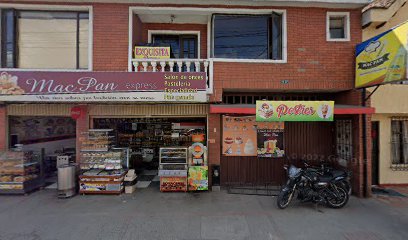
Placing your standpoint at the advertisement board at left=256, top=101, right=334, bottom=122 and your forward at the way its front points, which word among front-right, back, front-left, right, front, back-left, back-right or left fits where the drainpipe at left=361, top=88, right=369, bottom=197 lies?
back-left

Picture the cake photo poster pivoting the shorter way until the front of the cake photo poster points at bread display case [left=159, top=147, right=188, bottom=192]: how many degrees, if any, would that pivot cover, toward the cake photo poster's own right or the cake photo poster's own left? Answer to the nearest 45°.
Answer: approximately 45° to the cake photo poster's own right

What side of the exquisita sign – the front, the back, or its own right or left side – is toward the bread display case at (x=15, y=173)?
right

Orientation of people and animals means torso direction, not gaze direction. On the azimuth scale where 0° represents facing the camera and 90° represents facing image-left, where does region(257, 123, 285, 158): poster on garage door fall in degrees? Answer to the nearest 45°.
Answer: approximately 0°

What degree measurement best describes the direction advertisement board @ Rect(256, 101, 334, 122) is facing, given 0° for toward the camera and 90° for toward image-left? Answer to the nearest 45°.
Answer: approximately 0°

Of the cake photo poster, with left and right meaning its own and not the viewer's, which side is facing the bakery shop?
right
